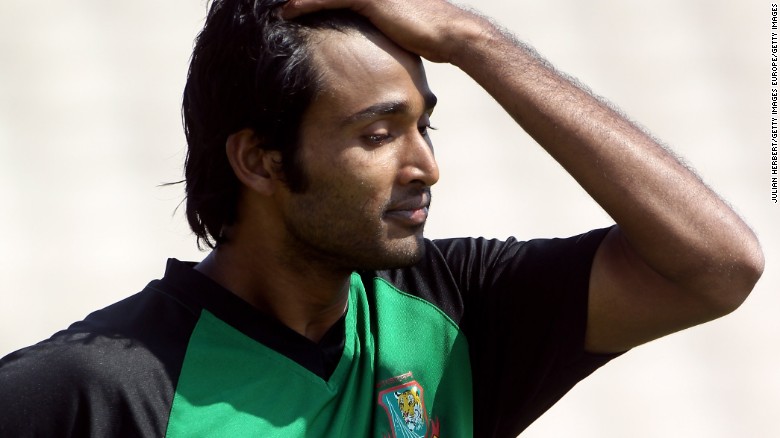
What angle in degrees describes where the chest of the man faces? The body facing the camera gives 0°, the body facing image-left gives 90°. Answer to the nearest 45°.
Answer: approximately 315°
